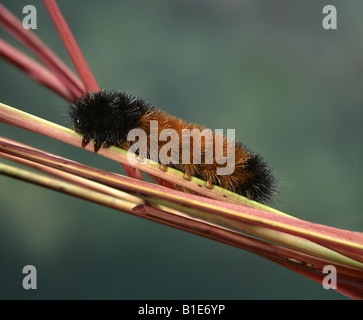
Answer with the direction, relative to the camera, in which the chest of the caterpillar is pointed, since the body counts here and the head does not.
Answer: to the viewer's left
